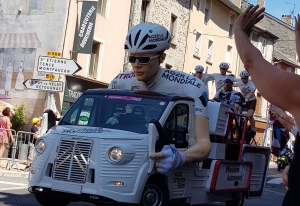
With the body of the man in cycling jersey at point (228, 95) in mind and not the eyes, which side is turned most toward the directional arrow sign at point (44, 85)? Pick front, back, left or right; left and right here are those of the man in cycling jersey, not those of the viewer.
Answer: right

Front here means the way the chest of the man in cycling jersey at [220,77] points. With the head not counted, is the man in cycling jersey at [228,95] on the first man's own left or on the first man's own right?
on the first man's own left

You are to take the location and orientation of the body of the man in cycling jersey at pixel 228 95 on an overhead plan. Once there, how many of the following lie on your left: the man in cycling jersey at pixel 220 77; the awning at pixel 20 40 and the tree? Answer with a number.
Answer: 0

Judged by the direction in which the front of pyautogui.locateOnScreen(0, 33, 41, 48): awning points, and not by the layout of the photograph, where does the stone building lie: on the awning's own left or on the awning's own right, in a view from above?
on the awning's own left

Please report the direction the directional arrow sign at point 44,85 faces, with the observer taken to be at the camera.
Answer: facing the viewer

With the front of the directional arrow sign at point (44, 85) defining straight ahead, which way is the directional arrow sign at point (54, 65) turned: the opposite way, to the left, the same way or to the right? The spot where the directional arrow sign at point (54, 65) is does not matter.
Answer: the same way

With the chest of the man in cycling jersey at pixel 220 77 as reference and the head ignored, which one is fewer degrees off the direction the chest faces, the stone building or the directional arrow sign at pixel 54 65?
the directional arrow sign

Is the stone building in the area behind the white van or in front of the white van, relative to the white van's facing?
behind

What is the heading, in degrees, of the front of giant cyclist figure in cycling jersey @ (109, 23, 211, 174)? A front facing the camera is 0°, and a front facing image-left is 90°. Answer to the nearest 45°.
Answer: approximately 45°

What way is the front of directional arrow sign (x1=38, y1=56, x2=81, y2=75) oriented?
toward the camera

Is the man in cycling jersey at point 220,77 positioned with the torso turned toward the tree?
no

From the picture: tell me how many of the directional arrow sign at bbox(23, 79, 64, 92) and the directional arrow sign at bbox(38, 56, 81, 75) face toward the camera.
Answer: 2

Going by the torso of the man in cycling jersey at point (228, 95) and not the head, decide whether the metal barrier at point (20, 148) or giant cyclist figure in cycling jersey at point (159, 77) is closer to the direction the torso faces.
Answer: the giant cyclist figure in cycling jersey

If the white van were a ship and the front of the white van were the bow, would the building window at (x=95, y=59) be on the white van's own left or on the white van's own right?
on the white van's own right
